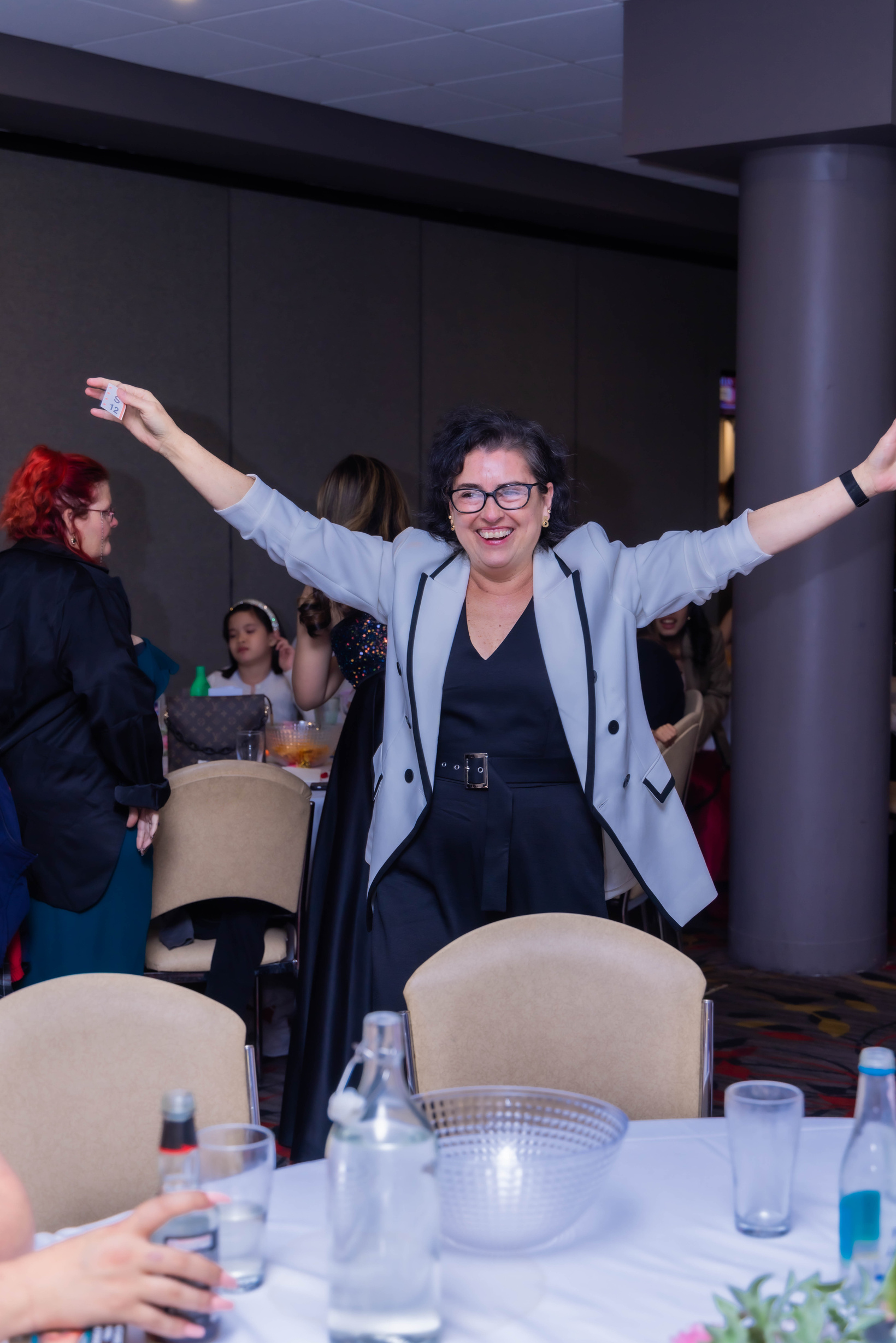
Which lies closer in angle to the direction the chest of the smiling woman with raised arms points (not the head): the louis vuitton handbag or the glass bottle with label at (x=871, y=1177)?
the glass bottle with label

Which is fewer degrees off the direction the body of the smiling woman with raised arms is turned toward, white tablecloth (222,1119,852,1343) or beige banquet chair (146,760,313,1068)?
the white tablecloth

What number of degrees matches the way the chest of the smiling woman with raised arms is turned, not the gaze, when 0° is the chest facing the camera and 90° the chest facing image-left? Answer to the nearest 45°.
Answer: approximately 0°

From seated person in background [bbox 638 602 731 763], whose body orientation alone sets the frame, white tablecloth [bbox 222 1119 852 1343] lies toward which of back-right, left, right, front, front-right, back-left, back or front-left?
front-left

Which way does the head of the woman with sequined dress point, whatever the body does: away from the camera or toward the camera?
away from the camera

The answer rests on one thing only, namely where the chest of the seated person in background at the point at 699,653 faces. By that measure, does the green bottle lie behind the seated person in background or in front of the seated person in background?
in front

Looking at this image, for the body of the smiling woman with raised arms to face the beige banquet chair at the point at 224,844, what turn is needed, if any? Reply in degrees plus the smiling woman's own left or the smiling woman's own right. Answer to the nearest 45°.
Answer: approximately 135° to the smiling woman's own right

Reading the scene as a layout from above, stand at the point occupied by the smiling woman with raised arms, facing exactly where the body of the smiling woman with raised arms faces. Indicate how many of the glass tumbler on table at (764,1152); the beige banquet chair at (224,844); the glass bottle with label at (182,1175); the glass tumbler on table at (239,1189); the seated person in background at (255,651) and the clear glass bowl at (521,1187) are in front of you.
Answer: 4

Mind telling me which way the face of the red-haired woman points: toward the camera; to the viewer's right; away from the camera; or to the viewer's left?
to the viewer's right
